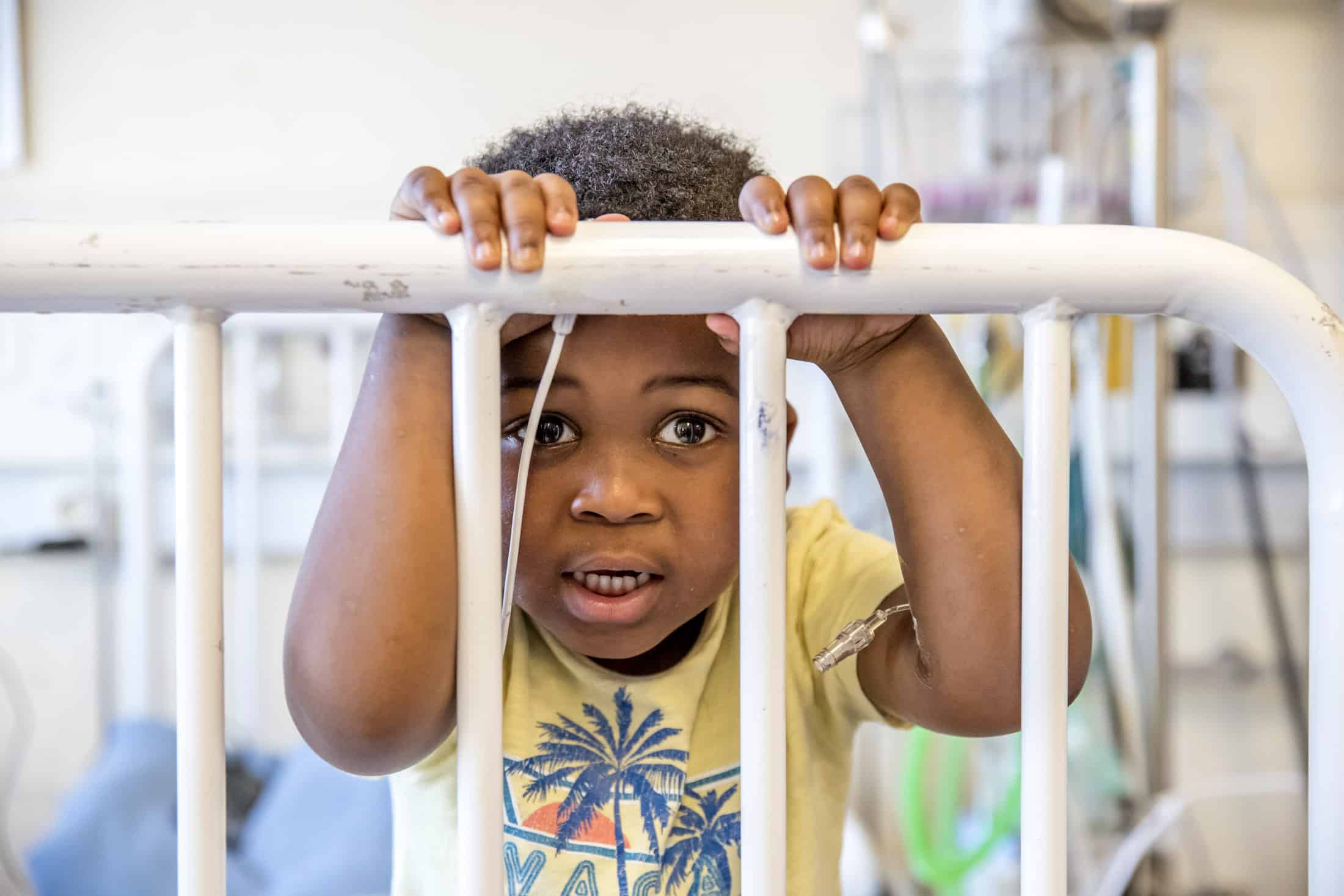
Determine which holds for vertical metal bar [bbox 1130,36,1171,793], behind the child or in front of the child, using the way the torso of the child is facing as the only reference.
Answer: behind

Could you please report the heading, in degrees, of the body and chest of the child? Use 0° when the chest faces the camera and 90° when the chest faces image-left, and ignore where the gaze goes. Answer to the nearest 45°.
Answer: approximately 0°

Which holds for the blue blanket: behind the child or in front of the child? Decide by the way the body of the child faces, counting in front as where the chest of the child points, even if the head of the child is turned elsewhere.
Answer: behind

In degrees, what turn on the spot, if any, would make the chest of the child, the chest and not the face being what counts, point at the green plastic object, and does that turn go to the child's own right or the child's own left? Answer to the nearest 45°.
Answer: approximately 180°
